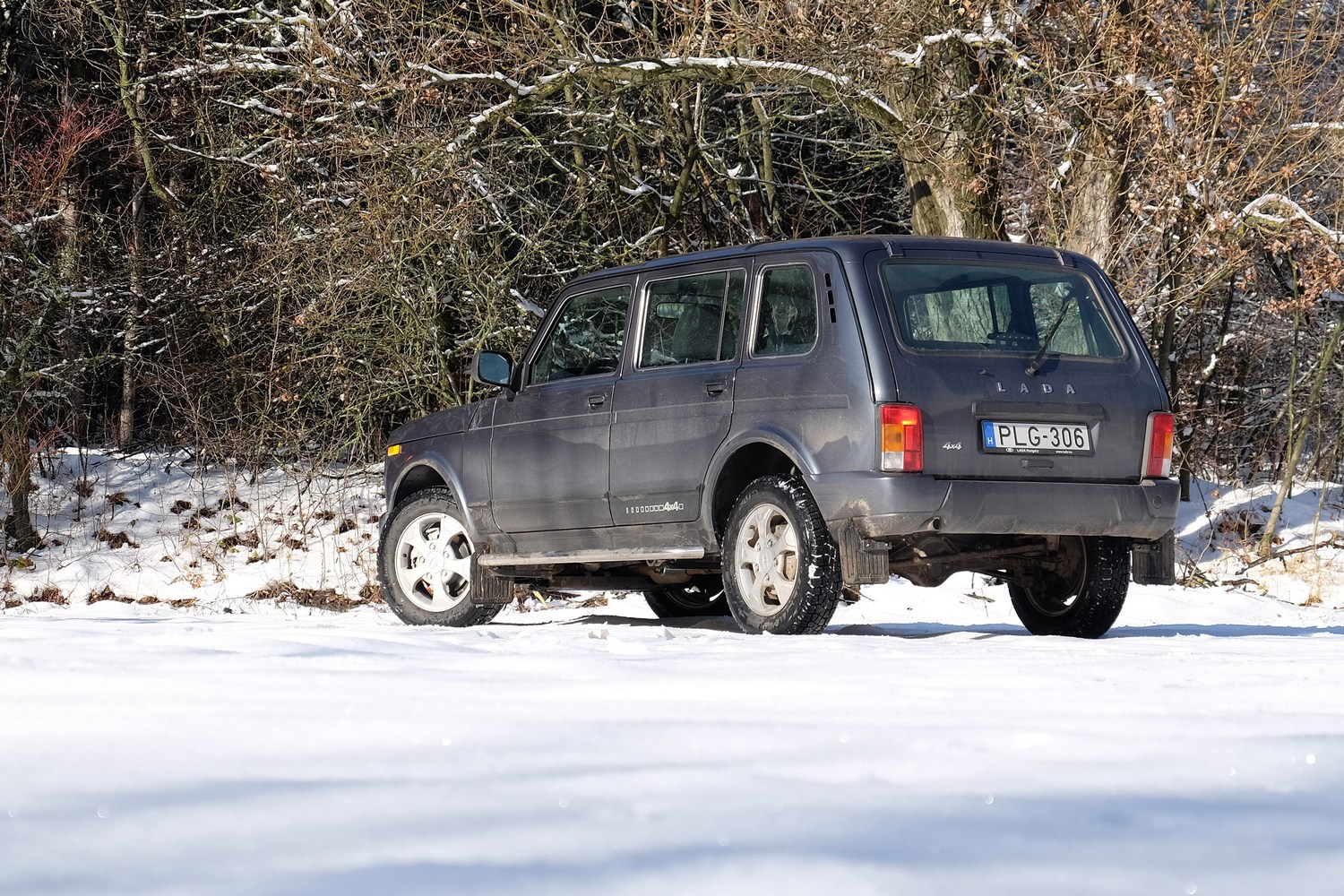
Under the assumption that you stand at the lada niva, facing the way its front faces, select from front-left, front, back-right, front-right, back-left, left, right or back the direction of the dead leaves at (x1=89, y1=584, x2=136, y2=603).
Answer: front

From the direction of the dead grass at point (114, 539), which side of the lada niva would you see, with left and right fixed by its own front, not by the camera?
front

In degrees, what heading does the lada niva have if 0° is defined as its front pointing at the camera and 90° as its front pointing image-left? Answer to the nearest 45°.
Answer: approximately 135°

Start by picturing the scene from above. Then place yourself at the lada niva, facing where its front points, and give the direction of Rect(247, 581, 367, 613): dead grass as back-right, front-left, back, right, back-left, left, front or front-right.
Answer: front

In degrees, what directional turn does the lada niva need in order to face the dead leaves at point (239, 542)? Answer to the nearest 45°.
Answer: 0° — it already faces it

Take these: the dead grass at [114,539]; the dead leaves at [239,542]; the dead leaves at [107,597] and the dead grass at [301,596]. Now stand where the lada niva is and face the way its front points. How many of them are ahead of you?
4

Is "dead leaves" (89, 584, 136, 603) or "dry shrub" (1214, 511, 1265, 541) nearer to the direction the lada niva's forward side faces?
the dead leaves

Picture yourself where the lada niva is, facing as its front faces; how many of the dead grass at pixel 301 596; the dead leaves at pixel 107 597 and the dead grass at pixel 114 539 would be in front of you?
3

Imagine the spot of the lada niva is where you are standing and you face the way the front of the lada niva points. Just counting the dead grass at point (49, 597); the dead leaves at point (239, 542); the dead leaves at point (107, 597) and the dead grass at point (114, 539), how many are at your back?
0

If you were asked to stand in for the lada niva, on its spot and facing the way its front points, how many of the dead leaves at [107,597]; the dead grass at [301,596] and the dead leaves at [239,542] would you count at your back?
0

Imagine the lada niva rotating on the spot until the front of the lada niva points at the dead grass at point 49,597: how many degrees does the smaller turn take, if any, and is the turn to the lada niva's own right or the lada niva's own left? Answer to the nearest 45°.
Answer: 0° — it already faces it

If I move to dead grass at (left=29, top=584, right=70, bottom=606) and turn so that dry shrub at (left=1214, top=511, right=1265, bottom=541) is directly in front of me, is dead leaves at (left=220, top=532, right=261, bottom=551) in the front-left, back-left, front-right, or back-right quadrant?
front-left

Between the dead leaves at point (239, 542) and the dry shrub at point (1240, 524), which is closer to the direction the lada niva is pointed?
the dead leaves

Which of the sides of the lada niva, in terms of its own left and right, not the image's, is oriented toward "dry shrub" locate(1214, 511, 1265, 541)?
right
